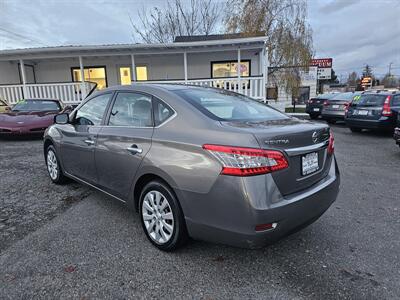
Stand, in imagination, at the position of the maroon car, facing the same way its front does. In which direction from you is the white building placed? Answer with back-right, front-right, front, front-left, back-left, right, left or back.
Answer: back

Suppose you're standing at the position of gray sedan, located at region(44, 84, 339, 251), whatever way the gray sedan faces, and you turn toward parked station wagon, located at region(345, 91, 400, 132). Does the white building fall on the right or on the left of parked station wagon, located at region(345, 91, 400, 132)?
left

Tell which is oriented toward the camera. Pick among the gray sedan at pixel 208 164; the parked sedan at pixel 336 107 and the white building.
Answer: the white building

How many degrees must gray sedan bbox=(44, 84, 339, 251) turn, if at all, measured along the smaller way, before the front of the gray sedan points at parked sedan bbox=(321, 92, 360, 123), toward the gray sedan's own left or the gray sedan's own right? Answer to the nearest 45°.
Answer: approximately 90° to the gray sedan's own right

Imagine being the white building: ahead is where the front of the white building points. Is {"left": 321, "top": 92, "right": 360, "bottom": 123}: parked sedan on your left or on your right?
on your left

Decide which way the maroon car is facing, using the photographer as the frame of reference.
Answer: facing the viewer and to the left of the viewer

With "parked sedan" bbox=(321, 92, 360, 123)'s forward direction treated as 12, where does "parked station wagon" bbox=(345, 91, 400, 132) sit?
"parked station wagon" bbox=(345, 91, 400, 132) is roughly at 4 o'clock from "parked sedan" bbox=(321, 92, 360, 123).

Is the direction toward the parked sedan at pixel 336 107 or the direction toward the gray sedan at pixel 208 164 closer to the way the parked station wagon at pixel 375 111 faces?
the parked sedan

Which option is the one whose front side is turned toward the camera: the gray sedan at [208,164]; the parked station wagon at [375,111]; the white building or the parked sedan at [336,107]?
the white building

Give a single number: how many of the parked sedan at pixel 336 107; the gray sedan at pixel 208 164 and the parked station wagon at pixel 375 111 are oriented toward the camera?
0

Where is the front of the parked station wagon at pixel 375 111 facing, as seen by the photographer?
facing away from the viewer and to the right of the viewer

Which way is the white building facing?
toward the camera

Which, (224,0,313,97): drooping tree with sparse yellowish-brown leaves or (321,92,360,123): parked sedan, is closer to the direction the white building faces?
the parked sedan

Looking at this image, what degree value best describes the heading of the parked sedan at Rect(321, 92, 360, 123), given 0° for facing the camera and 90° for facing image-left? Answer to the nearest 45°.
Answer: approximately 225°

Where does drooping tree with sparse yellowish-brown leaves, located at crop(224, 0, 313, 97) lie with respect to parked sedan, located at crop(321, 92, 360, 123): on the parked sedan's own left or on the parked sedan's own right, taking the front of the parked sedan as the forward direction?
on the parked sedan's own left

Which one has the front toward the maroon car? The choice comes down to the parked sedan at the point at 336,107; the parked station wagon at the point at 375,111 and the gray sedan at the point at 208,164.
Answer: the gray sedan
